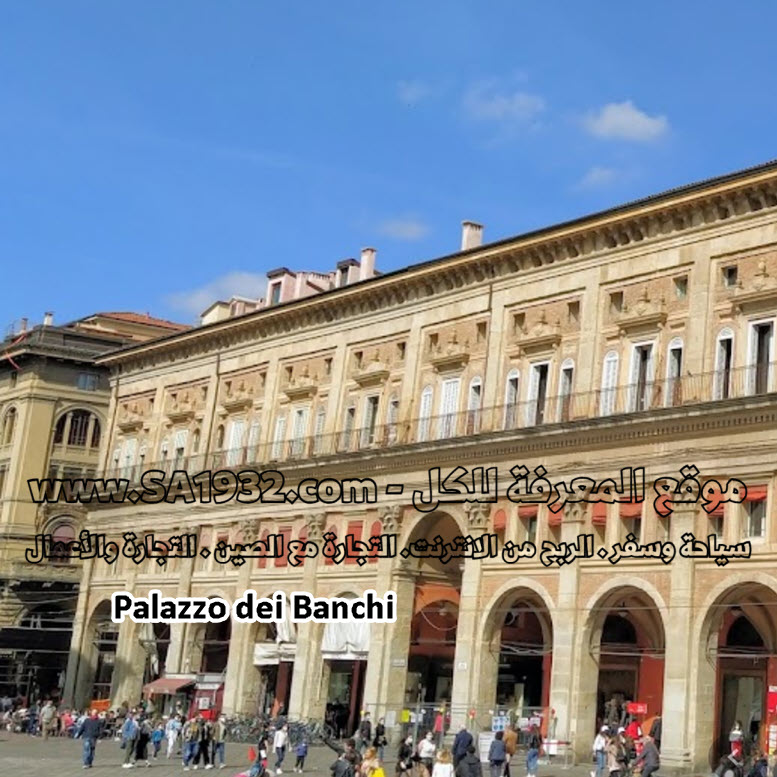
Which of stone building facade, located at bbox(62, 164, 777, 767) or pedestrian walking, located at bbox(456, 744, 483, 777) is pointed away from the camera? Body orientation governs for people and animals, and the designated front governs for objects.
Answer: the pedestrian walking

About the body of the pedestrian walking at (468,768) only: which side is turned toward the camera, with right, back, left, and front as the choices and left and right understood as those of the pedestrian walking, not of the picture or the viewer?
back

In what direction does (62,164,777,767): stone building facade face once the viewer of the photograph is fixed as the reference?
facing the viewer and to the left of the viewer

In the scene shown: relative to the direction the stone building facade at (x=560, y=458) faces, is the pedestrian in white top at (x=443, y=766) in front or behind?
in front

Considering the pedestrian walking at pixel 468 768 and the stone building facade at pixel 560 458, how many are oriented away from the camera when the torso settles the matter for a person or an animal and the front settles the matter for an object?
1

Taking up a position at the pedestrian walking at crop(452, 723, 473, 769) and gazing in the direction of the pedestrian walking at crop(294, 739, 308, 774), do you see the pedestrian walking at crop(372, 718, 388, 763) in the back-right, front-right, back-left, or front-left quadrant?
front-right

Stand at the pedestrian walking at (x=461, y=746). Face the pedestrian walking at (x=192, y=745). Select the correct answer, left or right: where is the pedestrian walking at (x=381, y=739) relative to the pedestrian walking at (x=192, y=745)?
right

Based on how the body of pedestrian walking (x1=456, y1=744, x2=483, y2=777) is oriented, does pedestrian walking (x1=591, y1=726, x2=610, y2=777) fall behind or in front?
in front

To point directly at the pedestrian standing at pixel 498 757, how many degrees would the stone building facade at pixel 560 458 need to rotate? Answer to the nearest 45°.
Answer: approximately 45° to its left
